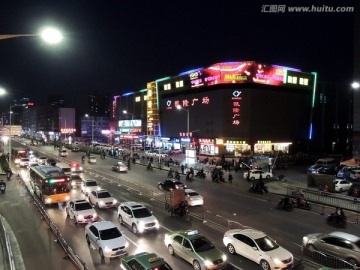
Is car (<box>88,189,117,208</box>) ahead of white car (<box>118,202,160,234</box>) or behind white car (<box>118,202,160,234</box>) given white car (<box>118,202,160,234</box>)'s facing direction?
behind

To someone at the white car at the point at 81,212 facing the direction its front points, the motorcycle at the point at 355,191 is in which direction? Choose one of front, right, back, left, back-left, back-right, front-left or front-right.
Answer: front-left

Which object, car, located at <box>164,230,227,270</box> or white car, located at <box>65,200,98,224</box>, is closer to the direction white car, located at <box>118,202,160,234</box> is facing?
the car

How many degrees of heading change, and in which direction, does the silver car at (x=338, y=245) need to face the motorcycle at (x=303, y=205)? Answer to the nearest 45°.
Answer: approximately 45° to its right

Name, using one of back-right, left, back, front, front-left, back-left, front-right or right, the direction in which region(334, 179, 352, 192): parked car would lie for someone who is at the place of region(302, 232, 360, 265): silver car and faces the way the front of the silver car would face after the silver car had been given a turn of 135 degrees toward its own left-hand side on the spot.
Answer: back

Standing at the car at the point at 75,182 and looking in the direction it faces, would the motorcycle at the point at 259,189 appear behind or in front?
in front
